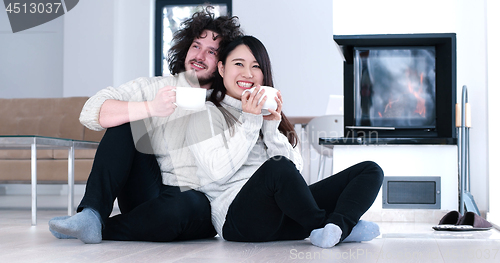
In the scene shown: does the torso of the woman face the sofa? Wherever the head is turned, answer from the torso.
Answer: no

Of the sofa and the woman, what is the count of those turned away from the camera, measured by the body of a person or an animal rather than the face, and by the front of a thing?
0

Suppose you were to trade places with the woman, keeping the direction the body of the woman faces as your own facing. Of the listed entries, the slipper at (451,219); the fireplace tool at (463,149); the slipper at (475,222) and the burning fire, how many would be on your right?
0

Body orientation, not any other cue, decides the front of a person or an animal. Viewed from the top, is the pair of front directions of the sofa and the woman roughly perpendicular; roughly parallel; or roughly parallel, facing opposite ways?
roughly parallel

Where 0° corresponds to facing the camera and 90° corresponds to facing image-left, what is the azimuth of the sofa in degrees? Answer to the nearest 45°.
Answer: approximately 0°

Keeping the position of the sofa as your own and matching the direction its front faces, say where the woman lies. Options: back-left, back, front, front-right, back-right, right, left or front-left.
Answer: front

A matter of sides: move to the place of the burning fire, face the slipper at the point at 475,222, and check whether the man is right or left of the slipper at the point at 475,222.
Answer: right

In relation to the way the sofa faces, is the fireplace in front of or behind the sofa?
in front

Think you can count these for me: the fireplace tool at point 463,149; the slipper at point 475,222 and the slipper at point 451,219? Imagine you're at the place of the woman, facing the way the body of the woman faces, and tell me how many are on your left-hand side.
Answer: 3

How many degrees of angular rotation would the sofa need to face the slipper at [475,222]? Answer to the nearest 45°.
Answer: approximately 45° to its left

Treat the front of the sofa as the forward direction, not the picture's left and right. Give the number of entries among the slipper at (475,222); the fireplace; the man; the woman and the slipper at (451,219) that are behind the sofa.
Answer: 0

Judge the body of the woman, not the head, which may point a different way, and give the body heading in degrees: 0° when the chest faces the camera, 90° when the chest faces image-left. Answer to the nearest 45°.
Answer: approximately 315°

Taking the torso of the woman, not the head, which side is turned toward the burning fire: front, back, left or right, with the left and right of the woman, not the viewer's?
left

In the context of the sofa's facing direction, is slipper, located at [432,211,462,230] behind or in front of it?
in front

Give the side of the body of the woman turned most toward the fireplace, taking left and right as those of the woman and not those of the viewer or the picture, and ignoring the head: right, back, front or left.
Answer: left

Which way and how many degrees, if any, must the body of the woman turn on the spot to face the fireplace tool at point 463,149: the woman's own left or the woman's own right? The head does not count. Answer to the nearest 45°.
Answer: approximately 90° to the woman's own left
